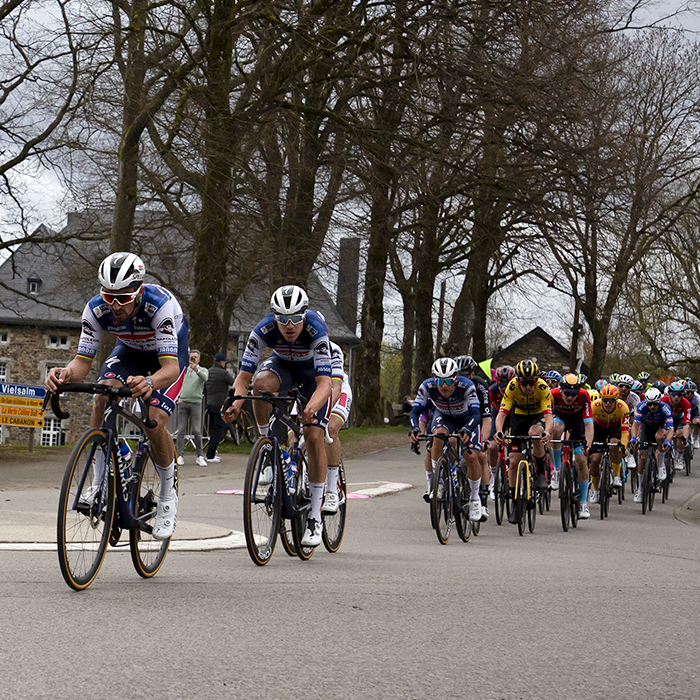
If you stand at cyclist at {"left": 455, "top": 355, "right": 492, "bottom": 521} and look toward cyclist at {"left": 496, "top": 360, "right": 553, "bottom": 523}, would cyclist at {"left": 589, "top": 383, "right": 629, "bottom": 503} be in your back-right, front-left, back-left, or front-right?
front-left

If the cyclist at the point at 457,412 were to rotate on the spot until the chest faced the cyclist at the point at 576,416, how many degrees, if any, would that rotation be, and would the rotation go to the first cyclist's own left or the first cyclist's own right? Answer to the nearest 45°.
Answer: approximately 135° to the first cyclist's own left

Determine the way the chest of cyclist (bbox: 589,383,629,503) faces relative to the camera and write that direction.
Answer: toward the camera

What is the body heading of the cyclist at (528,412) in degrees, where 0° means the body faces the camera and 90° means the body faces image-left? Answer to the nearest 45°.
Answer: approximately 0°

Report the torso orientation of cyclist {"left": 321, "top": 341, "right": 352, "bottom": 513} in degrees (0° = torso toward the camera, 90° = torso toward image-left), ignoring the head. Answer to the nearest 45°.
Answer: approximately 45°

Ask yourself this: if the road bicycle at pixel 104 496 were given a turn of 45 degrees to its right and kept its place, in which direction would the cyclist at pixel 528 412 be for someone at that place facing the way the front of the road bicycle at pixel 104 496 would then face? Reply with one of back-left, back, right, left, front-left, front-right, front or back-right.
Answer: back-right

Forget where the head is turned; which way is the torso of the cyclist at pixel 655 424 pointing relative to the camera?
toward the camera

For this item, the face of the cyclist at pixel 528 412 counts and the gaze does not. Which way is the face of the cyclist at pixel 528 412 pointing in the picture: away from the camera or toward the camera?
toward the camera

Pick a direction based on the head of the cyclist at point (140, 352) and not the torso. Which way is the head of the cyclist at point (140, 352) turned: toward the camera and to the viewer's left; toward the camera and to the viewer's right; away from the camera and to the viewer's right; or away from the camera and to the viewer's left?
toward the camera and to the viewer's left

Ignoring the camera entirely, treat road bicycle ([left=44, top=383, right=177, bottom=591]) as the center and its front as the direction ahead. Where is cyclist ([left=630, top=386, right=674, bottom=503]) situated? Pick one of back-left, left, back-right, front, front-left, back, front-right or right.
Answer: back

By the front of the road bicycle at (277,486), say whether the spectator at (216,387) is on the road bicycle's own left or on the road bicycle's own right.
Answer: on the road bicycle's own right

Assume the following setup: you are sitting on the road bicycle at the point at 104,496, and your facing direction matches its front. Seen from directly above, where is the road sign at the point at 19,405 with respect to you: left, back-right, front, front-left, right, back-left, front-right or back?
back-right

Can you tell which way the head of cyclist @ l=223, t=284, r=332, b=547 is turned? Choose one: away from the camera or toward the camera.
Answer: toward the camera

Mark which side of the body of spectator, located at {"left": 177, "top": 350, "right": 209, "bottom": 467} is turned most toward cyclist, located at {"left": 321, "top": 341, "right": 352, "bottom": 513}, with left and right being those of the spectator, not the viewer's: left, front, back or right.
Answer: front

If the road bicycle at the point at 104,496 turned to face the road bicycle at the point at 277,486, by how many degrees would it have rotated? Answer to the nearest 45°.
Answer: approximately 180°

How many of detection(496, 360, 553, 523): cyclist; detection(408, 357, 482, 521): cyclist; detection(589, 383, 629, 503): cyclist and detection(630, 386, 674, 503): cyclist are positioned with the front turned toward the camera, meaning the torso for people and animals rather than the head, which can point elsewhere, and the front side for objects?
4

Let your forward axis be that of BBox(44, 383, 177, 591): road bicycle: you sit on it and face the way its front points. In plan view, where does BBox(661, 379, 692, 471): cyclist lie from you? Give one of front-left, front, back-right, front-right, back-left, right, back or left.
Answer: back

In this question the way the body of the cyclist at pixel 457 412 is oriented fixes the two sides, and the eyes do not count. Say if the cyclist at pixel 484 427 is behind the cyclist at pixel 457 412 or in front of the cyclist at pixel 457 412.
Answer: behind

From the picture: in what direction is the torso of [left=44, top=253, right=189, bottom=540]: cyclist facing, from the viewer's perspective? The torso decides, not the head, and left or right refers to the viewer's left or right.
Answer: facing the viewer and to the left of the viewer

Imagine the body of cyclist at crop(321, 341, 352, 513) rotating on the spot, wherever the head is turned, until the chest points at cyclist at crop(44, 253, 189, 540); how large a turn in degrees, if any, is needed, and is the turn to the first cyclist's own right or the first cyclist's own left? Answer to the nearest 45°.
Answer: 0° — they already face them

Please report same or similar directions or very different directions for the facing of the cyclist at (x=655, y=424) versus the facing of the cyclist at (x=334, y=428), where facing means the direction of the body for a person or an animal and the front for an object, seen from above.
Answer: same or similar directions

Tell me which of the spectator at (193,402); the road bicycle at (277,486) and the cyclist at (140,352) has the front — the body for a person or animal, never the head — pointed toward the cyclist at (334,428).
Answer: the spectator
